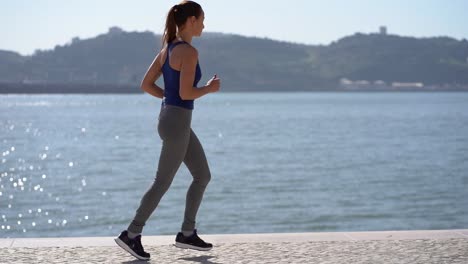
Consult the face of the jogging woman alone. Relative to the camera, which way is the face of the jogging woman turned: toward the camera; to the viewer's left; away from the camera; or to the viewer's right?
to the viewer's right

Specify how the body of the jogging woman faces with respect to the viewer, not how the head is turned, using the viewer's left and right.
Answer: facing to the right of the viewer
